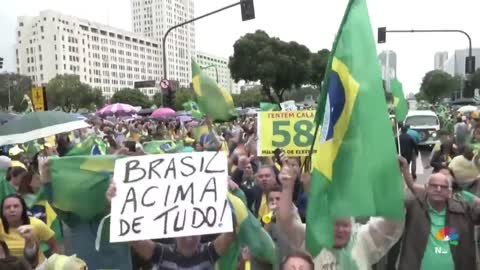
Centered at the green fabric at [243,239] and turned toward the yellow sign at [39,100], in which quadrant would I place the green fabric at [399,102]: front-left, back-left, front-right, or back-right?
front-right

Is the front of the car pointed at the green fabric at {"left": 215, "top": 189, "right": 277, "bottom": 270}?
yes

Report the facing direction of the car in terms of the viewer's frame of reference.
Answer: facing the viewer

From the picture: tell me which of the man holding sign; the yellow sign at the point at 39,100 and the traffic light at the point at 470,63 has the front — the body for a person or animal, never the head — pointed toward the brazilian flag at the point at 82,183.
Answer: the yellow sign

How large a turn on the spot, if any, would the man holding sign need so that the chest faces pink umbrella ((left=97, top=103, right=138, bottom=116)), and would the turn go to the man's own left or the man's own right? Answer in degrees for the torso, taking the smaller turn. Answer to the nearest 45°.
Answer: approximately 180°

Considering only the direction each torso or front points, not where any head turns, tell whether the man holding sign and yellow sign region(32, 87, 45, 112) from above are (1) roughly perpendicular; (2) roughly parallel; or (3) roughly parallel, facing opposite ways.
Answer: roughly parallel
